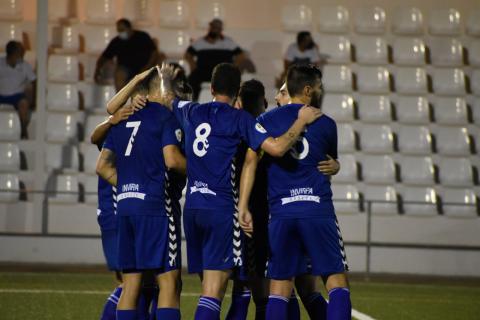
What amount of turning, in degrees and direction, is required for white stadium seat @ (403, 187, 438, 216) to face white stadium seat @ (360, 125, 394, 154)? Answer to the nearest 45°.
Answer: approximately 135° to its right

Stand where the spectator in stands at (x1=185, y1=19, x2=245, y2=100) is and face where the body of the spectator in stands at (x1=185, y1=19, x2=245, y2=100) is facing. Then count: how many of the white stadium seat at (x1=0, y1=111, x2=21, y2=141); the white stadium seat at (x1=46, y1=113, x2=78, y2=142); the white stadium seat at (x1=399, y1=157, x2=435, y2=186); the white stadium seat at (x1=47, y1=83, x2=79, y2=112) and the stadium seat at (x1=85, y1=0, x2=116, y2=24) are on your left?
1

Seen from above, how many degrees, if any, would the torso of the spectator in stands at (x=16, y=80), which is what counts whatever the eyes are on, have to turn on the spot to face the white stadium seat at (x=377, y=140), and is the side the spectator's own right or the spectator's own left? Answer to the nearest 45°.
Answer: approximately 90° to the spectator's own left

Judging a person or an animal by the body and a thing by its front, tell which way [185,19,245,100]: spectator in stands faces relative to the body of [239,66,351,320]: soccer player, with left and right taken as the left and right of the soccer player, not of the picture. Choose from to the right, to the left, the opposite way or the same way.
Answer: the opposite way

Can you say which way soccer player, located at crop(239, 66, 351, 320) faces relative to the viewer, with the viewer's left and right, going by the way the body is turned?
facing away from the viewer

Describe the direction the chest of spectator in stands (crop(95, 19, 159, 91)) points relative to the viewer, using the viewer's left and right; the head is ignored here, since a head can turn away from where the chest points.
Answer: facing the viewer and to the left of the viewer

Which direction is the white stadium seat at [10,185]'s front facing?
toward the camera

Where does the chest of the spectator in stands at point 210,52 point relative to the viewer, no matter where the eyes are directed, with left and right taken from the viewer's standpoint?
facing the viewer

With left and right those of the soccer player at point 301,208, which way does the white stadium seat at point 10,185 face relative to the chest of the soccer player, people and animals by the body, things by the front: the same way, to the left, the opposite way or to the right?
the opposite way

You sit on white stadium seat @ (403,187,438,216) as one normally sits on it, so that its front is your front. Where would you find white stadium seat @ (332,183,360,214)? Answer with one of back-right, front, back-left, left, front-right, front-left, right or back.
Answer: right

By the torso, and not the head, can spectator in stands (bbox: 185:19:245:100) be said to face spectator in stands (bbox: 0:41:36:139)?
no

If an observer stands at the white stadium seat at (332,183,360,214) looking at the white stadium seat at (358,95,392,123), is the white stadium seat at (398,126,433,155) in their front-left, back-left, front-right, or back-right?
front-right

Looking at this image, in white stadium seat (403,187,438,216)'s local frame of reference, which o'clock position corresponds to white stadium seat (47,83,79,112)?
white stadium seat (47,83,79,112) is roughly at 3 o'clock from white stadium seat (403,187,438,216).

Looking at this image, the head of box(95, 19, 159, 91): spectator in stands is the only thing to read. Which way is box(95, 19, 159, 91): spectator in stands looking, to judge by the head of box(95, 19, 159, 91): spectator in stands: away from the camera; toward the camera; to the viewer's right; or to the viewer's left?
toward the camera

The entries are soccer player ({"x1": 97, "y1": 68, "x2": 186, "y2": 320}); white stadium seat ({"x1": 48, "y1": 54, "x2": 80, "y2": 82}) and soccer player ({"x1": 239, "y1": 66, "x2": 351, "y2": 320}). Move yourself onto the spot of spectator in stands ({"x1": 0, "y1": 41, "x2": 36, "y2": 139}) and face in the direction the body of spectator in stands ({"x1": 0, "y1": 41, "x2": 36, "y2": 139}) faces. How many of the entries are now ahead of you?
2

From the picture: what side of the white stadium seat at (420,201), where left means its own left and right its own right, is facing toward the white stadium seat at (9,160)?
right
